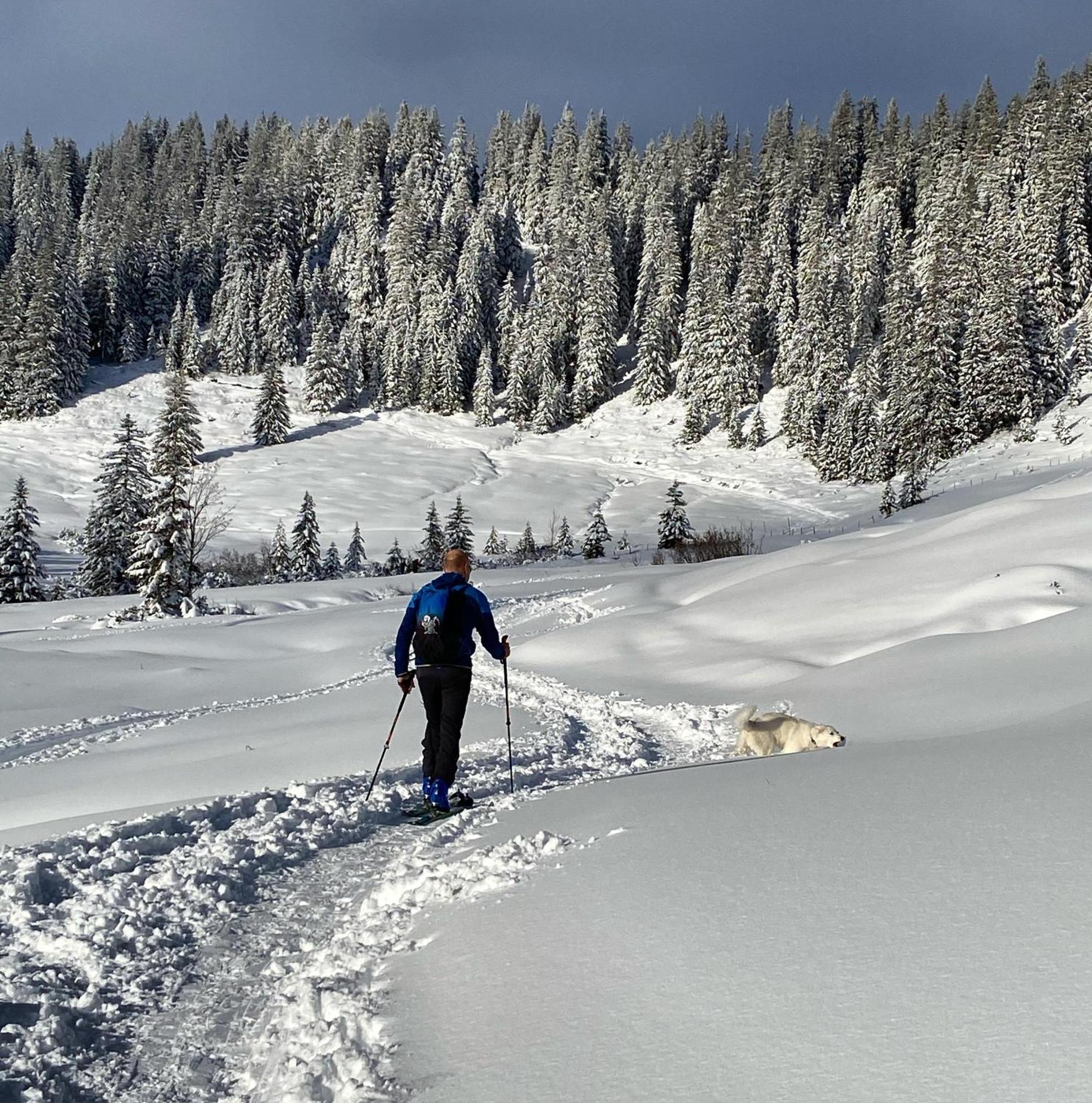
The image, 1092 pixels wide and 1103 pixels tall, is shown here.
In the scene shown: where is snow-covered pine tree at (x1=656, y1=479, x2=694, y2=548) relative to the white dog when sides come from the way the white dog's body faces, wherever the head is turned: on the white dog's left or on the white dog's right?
on the white dog's left

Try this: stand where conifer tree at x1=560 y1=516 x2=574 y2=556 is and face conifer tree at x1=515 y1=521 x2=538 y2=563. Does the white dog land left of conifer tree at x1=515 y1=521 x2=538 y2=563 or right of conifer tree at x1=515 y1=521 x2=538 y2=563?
left

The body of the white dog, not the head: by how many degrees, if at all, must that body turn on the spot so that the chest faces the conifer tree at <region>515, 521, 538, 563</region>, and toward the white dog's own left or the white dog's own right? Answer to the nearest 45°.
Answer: approximately 90° to the white dog's own left

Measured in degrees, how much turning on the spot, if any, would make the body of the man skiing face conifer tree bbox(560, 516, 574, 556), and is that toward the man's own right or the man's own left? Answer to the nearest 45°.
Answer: approximately 45° to the man's own left

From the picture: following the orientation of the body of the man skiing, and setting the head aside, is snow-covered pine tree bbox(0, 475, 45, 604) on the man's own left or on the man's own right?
on the man's own left

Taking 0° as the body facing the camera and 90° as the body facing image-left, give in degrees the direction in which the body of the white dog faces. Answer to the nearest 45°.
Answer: approximately 270°

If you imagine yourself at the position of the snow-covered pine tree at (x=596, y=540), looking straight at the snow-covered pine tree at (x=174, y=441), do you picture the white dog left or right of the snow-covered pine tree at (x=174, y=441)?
left

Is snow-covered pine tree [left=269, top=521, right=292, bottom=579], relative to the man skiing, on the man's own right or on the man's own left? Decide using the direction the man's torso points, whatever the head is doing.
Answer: on the man's own left

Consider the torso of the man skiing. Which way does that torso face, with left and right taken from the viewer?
facing away from the viewer and to the right of the viewer
